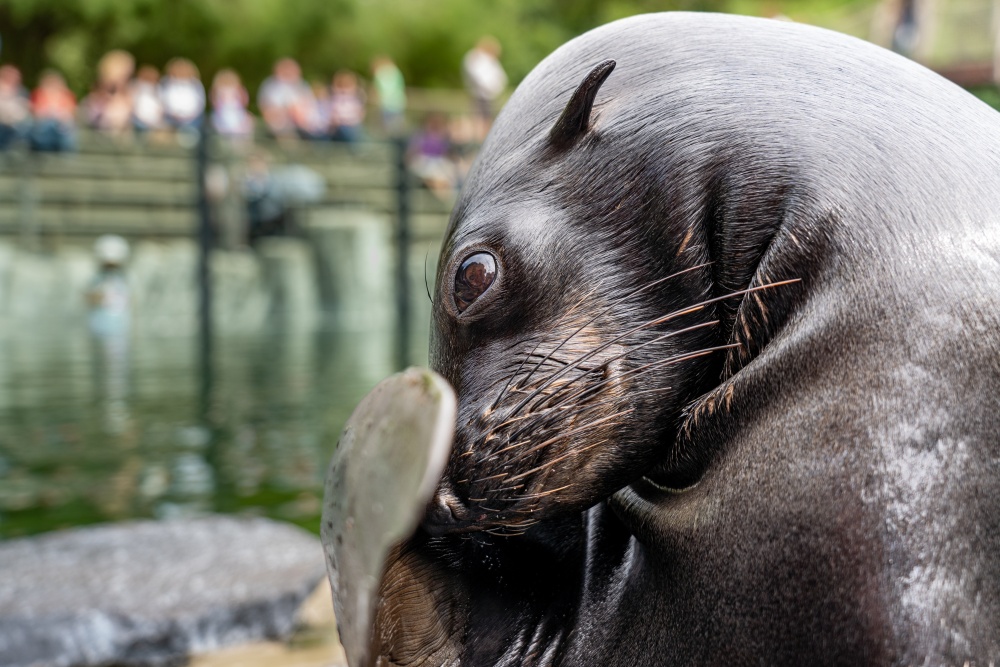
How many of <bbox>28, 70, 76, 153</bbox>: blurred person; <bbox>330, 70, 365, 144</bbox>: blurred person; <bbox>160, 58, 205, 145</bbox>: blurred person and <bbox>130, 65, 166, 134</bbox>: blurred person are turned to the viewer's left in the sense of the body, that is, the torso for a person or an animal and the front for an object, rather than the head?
0

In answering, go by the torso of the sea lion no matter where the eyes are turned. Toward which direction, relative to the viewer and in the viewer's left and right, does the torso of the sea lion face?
facing to the left of the viewer

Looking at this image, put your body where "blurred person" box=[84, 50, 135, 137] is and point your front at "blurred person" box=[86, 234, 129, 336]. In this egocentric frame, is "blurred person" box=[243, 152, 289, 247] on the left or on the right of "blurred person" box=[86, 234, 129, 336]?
left

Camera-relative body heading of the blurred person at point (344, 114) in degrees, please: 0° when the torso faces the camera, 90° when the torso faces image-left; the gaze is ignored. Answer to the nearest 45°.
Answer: approximately 0°

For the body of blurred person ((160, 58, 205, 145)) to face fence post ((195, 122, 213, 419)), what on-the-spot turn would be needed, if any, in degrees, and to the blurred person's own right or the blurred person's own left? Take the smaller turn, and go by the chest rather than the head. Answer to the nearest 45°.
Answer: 0° — they already face it

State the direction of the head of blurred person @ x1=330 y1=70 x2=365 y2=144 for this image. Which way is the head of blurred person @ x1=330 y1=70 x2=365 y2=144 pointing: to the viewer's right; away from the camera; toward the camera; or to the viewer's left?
toward the camera

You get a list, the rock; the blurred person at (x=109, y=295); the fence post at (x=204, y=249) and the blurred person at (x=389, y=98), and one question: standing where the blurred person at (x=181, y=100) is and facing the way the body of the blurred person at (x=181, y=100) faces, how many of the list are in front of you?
3

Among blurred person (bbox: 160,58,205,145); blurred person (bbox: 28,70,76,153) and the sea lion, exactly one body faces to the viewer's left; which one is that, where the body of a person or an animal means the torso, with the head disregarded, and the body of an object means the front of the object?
the sea lion

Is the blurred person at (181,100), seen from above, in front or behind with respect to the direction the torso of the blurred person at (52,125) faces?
behind

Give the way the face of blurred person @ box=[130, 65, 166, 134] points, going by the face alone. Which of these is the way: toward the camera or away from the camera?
toward the camera

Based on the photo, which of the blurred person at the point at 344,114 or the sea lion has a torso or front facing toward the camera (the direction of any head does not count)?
the blurred person

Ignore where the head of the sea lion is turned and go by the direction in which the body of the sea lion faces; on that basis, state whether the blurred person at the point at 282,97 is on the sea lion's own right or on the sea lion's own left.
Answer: on the sea lion's own right

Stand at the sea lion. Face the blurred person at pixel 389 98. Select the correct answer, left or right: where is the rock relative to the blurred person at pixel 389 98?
left

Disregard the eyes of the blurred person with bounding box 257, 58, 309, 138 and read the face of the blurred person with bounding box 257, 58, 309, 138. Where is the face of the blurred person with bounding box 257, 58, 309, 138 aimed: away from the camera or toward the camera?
toward the camera

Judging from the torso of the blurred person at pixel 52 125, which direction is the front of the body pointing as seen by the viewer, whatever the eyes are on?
toward the camera

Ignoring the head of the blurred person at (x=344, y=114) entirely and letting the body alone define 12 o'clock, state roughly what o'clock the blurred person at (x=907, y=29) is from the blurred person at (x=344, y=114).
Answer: the blurred person at (x=907, y=29) is roughly at 10 o'clock from the blurred person at (x=344, y=114).

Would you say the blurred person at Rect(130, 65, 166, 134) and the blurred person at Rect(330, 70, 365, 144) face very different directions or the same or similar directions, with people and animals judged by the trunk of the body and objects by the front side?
same or similar directions

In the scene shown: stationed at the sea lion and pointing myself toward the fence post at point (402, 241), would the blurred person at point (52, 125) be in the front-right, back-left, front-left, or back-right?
front-left

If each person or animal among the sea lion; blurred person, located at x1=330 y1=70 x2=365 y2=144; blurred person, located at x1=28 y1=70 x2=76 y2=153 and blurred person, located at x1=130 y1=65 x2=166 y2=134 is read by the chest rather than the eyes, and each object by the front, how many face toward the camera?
3

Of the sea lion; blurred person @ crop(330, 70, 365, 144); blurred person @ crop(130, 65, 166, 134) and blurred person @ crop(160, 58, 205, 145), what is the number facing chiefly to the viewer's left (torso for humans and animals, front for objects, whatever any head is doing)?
1

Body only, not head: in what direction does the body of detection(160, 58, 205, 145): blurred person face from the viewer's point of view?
toward the camera
